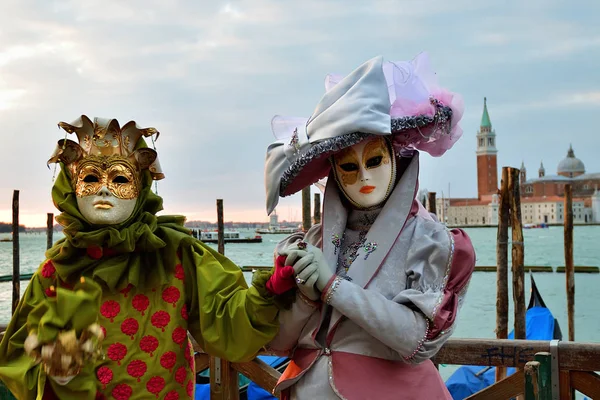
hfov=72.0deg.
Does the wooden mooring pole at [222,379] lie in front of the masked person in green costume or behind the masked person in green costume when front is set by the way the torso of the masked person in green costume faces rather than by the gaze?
behind

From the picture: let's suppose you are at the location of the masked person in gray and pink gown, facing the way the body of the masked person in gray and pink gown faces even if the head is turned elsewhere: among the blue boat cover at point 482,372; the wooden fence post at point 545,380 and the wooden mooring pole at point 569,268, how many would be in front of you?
0

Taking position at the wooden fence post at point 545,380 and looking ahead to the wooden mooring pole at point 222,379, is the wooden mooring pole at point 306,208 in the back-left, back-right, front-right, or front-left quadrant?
front-right

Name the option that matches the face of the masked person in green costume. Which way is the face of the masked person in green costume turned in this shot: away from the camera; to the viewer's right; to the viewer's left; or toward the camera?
toward the camera

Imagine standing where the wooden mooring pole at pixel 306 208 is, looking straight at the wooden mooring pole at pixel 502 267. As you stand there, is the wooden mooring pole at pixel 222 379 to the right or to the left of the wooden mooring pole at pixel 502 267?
right

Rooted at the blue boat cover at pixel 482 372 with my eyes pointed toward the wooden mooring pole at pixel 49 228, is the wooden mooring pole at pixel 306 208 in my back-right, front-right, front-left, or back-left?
front-right

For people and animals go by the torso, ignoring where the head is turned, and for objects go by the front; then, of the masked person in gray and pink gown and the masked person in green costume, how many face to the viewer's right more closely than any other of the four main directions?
0

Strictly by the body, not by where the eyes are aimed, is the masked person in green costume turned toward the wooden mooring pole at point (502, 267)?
no

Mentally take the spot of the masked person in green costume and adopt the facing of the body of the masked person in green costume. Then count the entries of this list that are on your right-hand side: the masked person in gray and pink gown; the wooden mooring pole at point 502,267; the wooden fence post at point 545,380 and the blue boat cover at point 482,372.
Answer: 0

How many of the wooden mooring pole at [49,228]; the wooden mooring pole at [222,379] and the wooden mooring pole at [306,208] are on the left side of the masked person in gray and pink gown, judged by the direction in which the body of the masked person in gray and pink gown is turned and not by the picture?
0

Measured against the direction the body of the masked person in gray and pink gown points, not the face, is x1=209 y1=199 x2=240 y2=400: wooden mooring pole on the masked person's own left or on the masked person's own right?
on the masked person's own right

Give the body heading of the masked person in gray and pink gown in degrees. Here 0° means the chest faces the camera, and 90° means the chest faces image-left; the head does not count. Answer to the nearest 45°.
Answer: approximately 45°

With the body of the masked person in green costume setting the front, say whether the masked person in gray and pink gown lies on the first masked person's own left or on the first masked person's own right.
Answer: on the first masked person's own left

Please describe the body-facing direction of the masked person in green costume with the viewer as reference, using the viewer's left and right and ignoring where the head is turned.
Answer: facing the viewer

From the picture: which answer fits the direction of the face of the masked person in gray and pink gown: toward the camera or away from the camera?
toward the camera

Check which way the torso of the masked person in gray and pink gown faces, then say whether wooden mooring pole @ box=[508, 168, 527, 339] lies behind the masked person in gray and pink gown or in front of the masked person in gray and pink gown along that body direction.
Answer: behind

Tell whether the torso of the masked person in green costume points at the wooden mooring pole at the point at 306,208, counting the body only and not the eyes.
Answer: no

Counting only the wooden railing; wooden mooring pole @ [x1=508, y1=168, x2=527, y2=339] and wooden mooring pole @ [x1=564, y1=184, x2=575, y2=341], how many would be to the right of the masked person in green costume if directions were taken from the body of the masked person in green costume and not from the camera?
0

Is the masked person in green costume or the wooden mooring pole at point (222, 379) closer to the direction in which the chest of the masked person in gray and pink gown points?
the masked person in green costume
